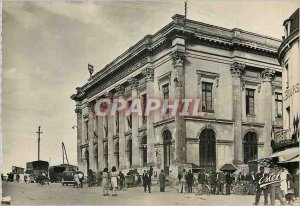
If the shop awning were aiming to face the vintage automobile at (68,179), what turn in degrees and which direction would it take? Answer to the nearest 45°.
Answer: approximately 45° to its right

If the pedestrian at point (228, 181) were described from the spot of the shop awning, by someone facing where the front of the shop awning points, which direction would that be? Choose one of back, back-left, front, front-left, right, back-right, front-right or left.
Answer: front-right

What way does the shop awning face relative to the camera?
to the viewer's left

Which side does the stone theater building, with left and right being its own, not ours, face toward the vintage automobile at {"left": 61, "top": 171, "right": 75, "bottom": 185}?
right

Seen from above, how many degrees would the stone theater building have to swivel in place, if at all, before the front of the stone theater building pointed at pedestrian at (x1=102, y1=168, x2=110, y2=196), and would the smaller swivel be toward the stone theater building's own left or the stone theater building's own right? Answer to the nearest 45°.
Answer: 0° — it already faces them

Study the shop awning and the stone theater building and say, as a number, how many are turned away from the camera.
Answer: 0

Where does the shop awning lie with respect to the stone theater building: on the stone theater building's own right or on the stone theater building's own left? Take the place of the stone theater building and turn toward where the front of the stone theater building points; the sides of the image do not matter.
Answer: on the stone theater building's own left

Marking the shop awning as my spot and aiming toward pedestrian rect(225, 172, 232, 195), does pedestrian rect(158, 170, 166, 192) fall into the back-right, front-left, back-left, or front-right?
front-left
